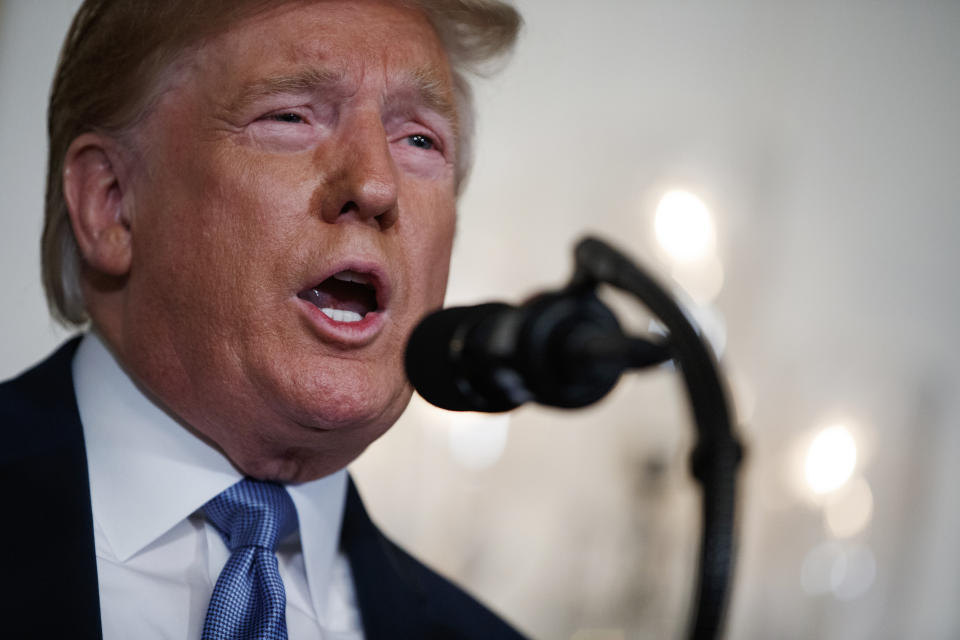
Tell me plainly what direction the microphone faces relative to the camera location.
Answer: facing to the left of the viewer
